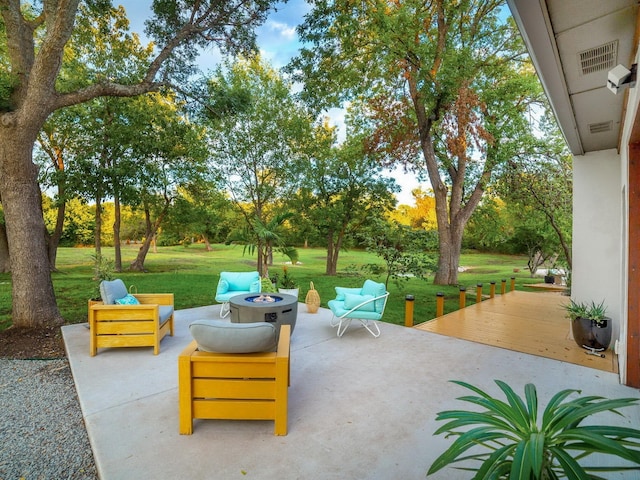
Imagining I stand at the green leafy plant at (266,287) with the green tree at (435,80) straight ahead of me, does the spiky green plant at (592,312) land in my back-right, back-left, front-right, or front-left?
front-right

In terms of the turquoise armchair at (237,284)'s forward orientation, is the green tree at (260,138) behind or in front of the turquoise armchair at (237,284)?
behind

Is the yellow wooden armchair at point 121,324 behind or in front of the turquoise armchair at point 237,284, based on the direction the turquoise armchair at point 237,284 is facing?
in front

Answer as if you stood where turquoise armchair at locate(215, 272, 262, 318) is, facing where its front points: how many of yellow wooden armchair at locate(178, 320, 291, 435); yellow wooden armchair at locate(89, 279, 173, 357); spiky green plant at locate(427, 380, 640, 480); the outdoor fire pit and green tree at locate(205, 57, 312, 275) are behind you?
1

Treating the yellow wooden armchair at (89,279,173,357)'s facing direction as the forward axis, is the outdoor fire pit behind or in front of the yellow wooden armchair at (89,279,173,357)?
in front

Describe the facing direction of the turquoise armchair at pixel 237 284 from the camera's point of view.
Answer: facing the viewer

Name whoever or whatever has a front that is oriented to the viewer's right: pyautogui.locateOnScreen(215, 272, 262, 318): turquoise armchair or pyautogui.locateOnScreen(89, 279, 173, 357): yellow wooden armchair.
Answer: the yellow wooden armchair

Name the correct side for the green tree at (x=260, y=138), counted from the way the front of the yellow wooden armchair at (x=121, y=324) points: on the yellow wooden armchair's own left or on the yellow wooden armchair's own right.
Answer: on the yellow wooden armchair's own left

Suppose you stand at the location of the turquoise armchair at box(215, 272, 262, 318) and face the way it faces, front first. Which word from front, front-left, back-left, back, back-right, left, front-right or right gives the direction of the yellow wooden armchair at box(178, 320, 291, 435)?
front

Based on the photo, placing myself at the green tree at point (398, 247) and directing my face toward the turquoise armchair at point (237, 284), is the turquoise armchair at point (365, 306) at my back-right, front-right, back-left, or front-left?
front-left

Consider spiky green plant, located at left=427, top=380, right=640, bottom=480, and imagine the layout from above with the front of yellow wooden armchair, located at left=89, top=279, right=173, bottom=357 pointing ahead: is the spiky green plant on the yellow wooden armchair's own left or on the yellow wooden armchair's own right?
on the yellow wooden armchair's own right

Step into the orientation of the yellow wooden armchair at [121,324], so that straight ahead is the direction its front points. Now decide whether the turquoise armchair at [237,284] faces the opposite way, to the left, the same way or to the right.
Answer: to the right

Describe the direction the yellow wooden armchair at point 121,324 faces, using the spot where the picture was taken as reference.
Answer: facing to the right of the viewer

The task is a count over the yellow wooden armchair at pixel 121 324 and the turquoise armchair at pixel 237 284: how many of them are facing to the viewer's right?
1
